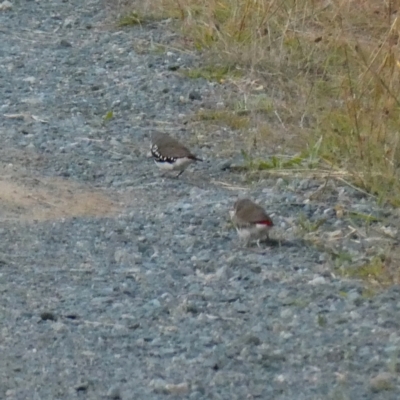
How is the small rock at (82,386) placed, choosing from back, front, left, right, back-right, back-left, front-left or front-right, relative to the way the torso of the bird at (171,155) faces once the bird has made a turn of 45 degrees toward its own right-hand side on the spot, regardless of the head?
back-left

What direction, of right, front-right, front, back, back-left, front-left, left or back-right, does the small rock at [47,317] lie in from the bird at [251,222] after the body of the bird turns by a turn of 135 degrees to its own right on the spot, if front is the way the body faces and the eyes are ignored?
back

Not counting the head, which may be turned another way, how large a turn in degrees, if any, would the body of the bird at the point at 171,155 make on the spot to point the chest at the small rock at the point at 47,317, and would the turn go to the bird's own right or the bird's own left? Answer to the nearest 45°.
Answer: approximately 90° to the bird's own left

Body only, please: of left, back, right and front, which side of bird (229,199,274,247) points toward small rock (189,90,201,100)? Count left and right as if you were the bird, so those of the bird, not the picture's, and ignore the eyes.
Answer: right

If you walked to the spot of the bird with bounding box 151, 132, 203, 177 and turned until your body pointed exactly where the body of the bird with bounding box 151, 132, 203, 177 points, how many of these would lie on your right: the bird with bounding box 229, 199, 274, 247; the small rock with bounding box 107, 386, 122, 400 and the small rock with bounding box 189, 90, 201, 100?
1

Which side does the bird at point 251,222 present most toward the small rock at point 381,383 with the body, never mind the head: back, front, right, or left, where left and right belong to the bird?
left

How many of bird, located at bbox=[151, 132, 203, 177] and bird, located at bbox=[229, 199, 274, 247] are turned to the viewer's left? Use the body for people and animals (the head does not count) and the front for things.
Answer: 2

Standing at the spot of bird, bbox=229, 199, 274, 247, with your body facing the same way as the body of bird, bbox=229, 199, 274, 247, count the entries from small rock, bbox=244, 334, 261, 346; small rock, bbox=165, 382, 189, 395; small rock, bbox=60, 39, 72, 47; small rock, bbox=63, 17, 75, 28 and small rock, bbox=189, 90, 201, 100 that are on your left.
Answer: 2

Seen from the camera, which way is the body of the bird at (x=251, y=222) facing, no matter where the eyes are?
to the viewer's left

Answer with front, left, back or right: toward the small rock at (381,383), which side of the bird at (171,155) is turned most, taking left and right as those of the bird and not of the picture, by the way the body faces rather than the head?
left

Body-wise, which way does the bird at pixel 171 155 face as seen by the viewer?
to the viewer's left

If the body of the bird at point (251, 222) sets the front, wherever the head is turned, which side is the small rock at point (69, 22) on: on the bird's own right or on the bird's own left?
on the bird's own right
